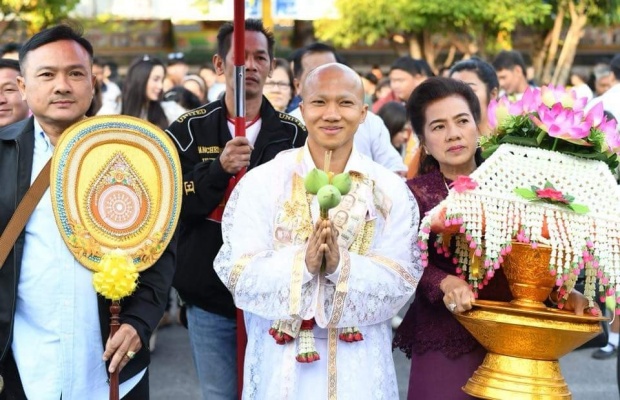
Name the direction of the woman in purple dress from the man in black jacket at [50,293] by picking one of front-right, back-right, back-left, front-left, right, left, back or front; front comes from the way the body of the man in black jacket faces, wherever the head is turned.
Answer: left

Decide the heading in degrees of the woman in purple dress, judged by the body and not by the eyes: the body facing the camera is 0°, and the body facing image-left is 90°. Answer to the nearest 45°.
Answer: approximately 315°

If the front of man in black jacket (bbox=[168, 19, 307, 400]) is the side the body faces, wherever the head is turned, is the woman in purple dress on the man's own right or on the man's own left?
on the man's own left

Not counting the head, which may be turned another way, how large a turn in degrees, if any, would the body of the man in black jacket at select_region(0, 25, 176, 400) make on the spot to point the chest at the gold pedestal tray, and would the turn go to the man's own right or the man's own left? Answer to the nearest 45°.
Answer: approximately 90° to the man's own left

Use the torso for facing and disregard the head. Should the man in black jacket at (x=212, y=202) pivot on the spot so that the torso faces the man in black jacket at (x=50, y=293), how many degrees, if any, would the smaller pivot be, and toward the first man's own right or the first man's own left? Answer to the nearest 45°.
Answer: approximately 45° to the first man's own right

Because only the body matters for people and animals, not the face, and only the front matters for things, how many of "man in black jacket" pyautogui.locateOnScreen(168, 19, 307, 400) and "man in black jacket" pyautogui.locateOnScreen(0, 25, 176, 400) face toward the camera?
2

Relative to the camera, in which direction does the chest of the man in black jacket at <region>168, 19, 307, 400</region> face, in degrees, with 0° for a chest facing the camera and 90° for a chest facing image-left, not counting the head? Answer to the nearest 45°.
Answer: approximately 0°
